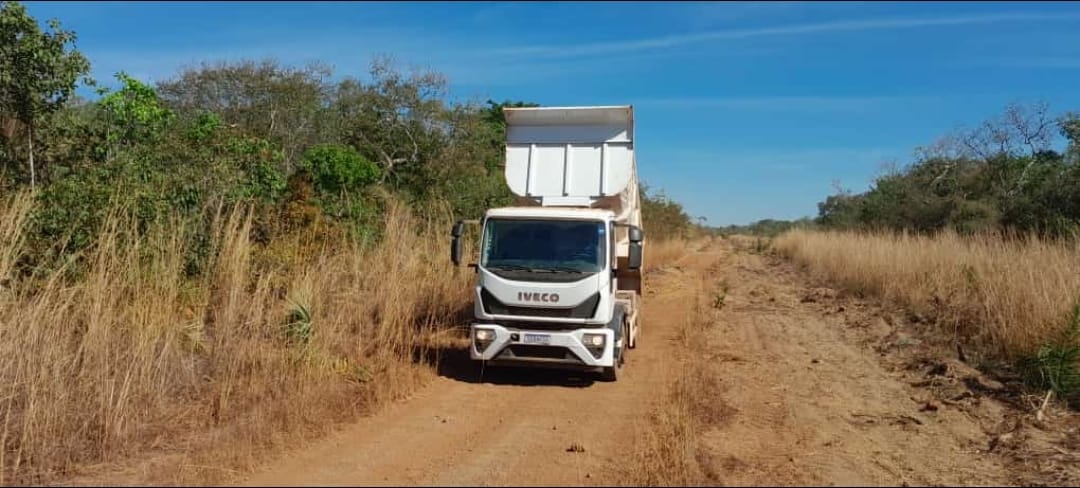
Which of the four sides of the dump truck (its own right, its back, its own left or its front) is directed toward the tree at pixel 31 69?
right

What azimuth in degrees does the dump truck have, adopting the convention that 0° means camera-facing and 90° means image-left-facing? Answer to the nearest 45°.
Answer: approximately 0°

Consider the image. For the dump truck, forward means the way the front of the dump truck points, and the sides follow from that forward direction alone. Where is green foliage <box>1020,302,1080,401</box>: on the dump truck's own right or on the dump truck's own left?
on the dump truck's own left
